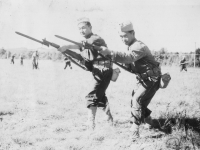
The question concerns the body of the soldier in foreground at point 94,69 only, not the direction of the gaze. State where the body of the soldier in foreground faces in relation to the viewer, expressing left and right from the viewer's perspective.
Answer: facing the viewer and to the left of the viewer

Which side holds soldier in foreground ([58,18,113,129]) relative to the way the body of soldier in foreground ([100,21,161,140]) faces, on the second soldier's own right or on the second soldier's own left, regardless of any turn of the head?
on the second soldier's own right

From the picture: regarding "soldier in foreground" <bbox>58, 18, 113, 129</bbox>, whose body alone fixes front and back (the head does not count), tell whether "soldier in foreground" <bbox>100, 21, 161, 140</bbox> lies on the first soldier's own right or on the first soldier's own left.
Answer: on the first soldier's own left

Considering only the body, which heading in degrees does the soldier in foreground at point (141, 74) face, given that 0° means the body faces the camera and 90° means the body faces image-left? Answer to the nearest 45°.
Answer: approximately 45°

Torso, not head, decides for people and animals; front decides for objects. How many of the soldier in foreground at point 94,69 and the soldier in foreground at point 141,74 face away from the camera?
0
